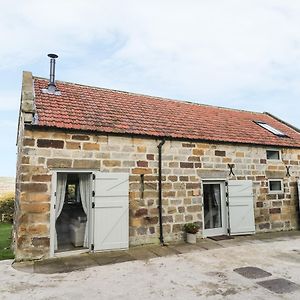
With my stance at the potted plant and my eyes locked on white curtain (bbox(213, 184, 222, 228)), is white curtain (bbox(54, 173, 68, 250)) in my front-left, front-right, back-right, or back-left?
back-left

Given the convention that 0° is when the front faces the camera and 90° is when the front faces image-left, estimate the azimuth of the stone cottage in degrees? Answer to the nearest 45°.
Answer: approximately 315°
